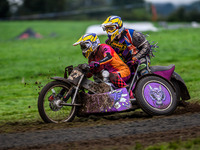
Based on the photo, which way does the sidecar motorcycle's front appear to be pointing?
to the viewer's left

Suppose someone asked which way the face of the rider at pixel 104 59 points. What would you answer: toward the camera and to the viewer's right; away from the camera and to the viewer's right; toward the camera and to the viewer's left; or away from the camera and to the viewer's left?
toward the camera and to the viewer's left

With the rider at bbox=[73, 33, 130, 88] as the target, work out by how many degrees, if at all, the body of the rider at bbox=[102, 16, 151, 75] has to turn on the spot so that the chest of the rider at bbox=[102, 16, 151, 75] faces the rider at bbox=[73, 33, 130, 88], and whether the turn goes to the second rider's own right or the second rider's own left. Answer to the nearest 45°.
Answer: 0° — they already face them

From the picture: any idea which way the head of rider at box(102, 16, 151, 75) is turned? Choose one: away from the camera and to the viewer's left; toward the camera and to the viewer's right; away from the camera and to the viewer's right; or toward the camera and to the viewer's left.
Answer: toward the camera and to the viewer's left

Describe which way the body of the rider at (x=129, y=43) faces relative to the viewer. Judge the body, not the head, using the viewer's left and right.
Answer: facing the viewer and to the left of the viewer
